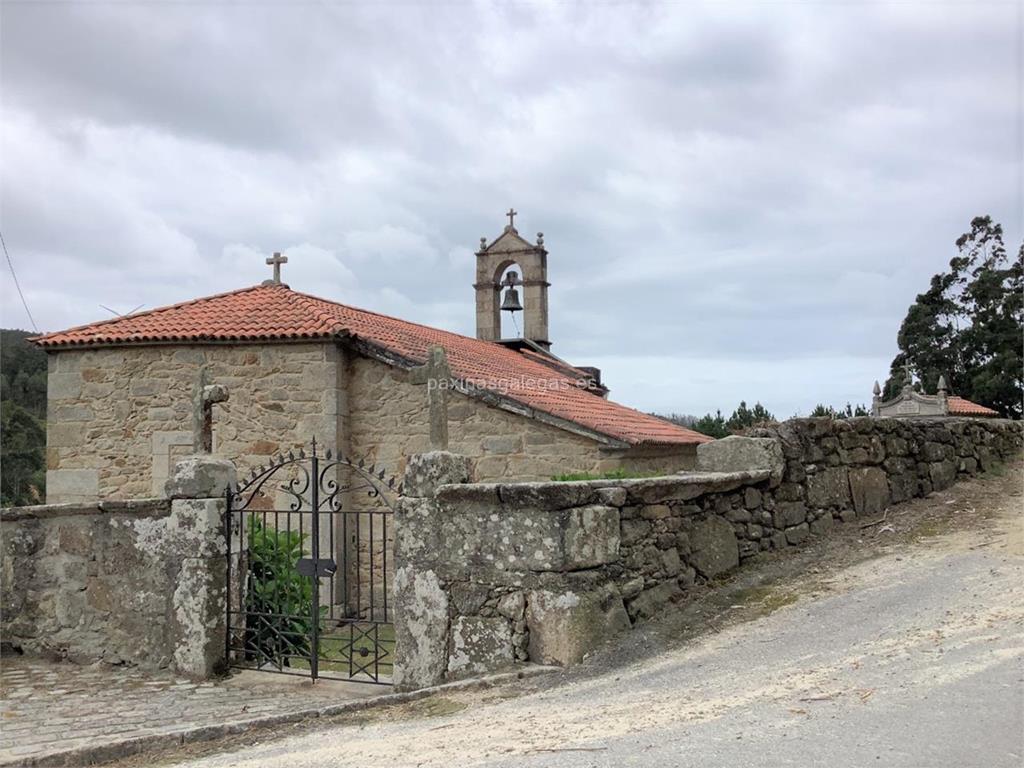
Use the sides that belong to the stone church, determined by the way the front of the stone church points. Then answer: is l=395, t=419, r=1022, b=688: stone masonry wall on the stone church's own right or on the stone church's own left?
on the stone church's own right

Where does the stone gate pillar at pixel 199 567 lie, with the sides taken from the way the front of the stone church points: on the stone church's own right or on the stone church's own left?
on the stone church's own right

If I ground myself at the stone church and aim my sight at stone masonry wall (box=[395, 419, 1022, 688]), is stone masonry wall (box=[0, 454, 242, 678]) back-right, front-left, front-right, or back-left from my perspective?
front-right

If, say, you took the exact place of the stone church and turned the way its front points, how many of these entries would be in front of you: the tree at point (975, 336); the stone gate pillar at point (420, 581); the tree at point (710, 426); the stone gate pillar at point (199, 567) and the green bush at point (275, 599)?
2

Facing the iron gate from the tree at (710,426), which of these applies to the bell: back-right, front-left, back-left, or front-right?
front-right

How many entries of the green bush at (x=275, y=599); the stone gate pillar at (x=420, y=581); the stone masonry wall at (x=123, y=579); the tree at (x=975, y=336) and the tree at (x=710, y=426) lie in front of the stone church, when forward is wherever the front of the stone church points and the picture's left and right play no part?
2

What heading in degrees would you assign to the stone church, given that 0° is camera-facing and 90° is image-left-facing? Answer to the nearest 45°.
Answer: approximately 225°

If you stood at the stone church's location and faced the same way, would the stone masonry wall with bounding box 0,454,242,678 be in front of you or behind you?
behind

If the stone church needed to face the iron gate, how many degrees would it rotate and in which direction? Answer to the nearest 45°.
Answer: approximately 135° to its right

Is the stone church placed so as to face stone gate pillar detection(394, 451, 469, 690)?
no

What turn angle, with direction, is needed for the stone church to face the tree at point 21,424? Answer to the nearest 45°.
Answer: approximately 90° to its left

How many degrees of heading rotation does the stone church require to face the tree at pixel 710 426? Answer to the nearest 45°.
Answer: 0° — it already faces it

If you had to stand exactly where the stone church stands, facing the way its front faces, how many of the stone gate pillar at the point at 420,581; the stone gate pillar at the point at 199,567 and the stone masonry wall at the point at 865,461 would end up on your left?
0

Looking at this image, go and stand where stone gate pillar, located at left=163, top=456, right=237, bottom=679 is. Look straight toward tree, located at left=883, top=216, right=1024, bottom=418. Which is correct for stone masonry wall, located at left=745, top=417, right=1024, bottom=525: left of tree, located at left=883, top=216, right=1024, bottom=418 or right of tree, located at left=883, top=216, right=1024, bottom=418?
right

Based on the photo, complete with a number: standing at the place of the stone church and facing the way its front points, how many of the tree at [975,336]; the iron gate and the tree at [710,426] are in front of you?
2
